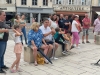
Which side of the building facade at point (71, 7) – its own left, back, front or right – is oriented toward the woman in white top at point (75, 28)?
front

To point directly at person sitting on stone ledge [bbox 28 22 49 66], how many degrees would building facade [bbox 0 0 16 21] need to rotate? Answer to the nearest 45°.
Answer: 0° — it already faces them

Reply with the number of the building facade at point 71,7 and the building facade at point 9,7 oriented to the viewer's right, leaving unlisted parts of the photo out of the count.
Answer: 0

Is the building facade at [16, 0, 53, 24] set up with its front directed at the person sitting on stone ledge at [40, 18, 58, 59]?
yes

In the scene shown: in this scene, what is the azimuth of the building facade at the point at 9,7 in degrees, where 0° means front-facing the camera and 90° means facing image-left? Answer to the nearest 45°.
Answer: approximately 0°

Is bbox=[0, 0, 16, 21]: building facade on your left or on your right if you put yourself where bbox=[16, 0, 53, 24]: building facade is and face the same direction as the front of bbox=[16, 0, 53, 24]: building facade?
on your right

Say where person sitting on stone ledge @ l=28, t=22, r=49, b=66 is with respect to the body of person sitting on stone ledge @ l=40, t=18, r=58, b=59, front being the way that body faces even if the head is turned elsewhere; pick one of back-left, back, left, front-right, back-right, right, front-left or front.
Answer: right

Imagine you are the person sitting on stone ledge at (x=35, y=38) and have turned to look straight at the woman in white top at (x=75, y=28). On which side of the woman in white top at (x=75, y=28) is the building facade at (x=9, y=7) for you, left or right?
left

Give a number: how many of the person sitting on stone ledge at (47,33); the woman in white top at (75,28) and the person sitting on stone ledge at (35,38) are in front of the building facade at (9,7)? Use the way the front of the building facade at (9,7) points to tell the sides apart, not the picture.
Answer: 3

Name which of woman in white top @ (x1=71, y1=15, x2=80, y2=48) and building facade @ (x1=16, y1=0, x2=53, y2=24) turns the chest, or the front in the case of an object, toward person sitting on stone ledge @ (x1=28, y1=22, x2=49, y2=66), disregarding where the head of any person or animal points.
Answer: the building facade
